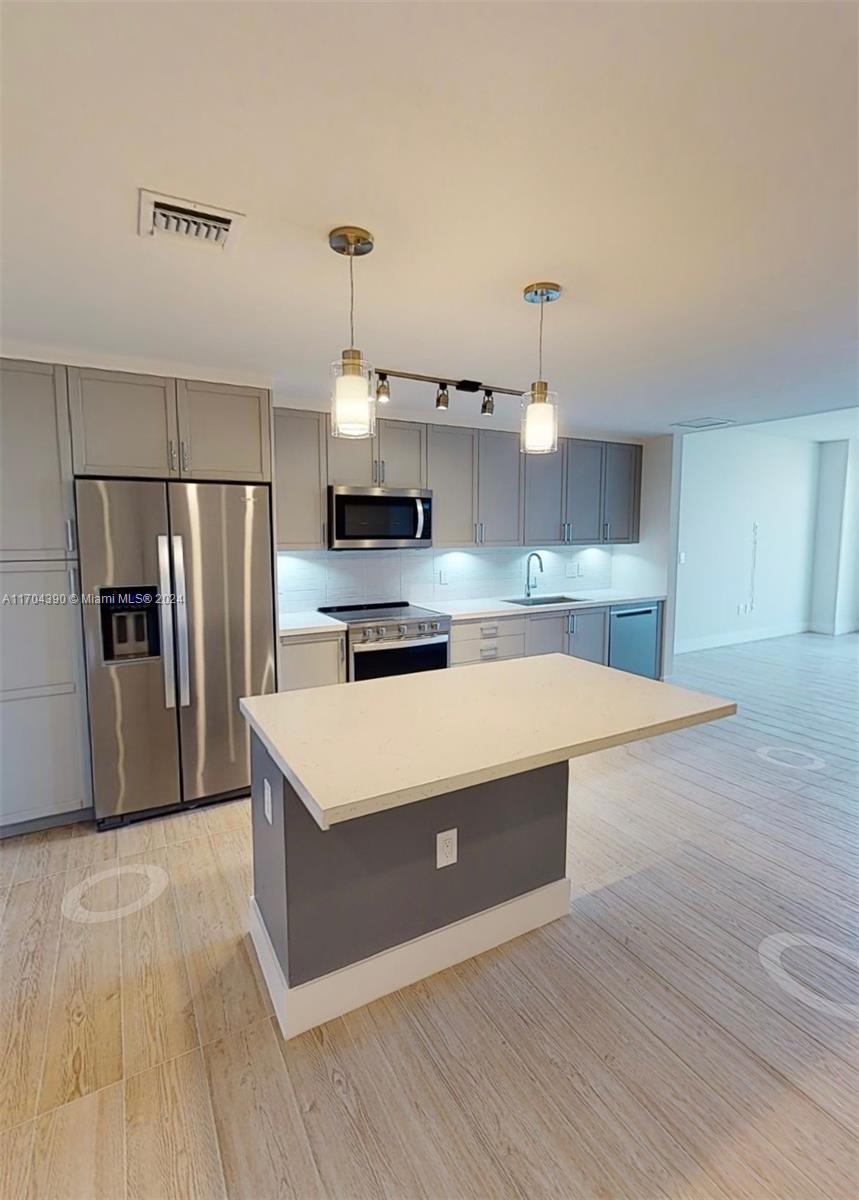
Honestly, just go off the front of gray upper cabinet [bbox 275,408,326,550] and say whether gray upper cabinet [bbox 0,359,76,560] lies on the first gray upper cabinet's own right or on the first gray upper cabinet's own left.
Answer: on the first gray upper cabinet's own right

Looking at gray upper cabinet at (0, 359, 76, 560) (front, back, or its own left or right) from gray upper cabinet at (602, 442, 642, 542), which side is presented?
left

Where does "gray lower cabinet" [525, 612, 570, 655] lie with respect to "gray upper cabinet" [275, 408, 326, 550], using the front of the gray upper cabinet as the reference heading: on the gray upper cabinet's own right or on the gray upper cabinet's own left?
on the gray upper cabinet's own left

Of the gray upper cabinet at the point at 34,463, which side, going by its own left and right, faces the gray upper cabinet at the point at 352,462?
left

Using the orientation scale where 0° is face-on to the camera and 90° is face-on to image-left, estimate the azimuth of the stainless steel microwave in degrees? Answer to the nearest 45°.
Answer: approximately 0°

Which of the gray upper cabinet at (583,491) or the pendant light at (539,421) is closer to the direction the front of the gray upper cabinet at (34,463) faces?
the pendant light

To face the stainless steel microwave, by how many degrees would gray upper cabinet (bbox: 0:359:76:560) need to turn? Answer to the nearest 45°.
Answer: approximately 90° to its left
